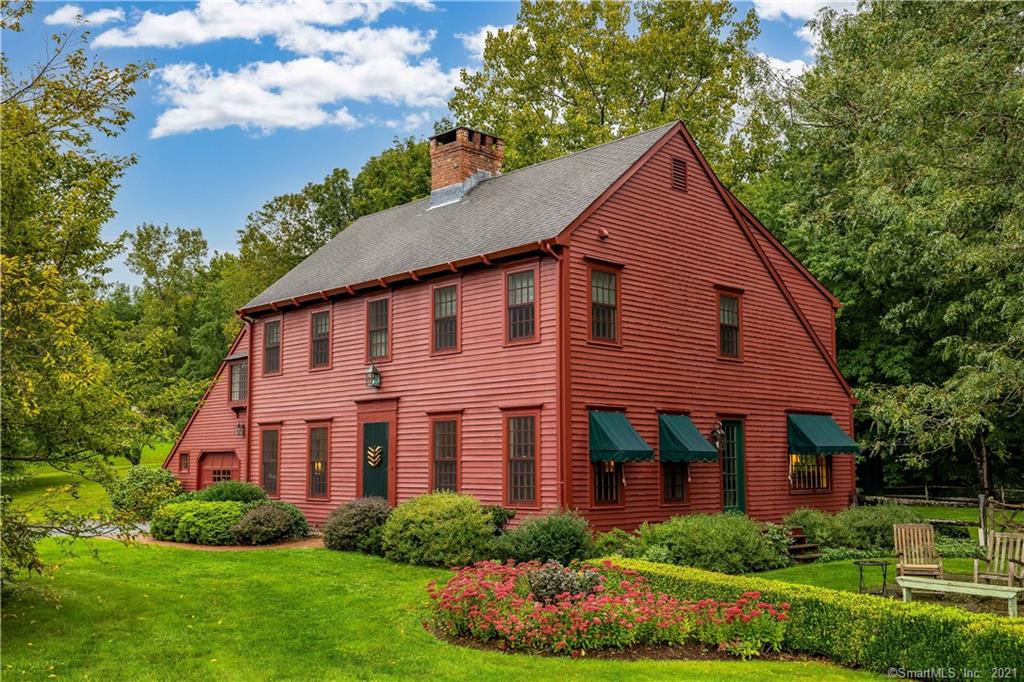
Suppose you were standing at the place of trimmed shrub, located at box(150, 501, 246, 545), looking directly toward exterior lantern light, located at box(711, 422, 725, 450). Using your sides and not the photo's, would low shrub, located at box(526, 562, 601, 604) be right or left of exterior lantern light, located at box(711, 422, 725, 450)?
right

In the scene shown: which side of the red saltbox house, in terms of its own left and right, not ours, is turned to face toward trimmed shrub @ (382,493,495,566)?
front

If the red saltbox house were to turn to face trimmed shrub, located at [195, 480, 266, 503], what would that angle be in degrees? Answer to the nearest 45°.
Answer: approximately 45° to its right

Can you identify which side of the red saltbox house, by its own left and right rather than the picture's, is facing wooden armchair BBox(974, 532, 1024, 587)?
left

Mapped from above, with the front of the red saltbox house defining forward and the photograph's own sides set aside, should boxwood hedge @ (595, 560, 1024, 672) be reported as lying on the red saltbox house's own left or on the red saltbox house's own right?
on the red saltbox house's own left

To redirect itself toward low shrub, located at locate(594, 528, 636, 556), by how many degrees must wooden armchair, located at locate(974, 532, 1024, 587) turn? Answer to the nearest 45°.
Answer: approximately 45° to its right

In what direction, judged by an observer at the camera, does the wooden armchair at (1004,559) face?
facing the viewer and to the left of the viewer

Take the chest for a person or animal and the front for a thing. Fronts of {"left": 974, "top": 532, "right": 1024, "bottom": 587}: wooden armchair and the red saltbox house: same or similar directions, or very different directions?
same or similar directions

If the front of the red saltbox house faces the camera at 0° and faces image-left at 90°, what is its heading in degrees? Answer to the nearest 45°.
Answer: approximately 45°
